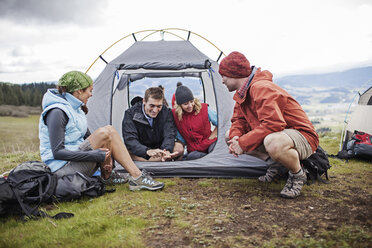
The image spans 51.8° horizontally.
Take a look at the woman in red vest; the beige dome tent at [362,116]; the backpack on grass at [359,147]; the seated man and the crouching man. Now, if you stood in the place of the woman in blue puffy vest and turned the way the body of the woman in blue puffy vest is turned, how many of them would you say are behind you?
0

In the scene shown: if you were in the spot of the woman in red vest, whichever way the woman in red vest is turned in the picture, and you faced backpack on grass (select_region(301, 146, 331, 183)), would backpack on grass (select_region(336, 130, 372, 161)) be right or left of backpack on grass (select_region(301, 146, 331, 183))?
left

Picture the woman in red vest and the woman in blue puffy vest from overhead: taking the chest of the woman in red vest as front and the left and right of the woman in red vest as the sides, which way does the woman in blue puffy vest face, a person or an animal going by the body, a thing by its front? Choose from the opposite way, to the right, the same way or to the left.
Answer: to the left

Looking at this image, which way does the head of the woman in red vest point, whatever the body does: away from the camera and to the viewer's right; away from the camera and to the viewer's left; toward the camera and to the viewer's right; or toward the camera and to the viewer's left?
toward the camera and to the viewer's left

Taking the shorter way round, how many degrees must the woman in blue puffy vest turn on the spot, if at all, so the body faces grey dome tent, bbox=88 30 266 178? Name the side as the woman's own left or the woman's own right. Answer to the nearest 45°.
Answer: approximately 45° to the woman's own left

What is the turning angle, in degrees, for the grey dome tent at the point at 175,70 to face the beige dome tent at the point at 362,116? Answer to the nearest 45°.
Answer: approximately 90° to its left

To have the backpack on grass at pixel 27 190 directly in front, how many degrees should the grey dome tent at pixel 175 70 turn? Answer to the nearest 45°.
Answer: approximately 45° to its right

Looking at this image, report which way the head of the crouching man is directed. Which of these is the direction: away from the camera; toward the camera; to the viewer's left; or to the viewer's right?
to the viewer's left

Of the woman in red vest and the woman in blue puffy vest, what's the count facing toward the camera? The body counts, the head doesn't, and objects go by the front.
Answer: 1

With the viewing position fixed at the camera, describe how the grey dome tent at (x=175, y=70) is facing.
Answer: facing the viewer

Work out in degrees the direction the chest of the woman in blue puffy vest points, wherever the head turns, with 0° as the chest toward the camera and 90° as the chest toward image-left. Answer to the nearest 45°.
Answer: approximately 270°

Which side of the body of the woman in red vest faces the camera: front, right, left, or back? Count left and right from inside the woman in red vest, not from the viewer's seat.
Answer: front

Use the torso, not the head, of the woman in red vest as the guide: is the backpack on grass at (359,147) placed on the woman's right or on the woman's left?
on the woman's left

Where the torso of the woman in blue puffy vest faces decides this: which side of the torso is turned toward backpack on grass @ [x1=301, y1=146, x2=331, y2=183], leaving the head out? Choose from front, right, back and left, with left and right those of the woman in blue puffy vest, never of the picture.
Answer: front

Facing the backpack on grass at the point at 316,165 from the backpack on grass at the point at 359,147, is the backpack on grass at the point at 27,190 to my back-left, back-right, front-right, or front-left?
front-right

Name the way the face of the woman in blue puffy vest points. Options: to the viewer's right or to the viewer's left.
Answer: to the viewer's right

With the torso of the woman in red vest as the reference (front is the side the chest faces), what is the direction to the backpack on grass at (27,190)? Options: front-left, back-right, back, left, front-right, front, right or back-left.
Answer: front-right

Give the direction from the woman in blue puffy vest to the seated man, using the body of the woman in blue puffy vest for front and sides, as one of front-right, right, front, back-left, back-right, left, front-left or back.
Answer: front-left
